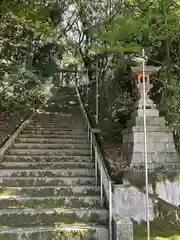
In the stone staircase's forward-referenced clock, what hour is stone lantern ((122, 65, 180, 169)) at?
The stone lantern is roughly at 8 o'clock from the stone staircase.

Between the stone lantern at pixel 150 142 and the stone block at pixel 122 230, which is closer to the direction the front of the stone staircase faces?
the stone block

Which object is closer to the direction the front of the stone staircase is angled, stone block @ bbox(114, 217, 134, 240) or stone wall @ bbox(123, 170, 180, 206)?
the stone block

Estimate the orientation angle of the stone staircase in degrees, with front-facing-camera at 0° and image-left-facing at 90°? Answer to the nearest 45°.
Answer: approximately 0°

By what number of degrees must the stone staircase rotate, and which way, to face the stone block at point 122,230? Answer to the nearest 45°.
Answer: approximately 45° to its left

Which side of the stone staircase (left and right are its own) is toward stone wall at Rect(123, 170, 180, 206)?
left
